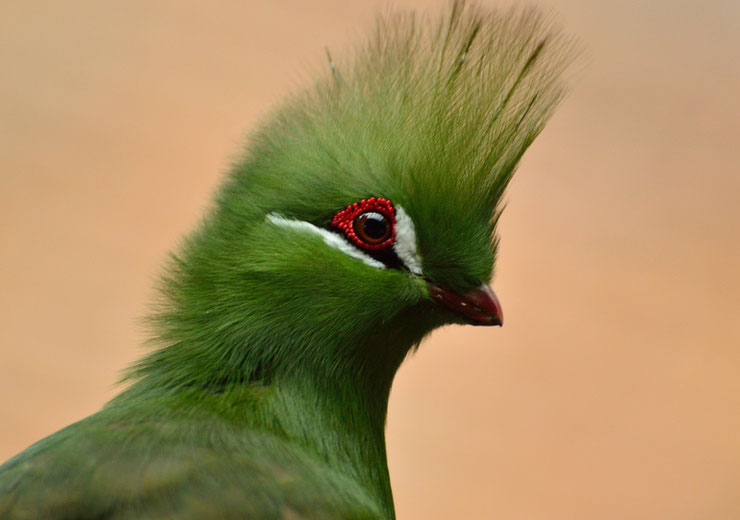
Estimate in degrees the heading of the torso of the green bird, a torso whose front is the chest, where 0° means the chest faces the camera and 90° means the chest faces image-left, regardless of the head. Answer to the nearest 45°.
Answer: approximately 270°
